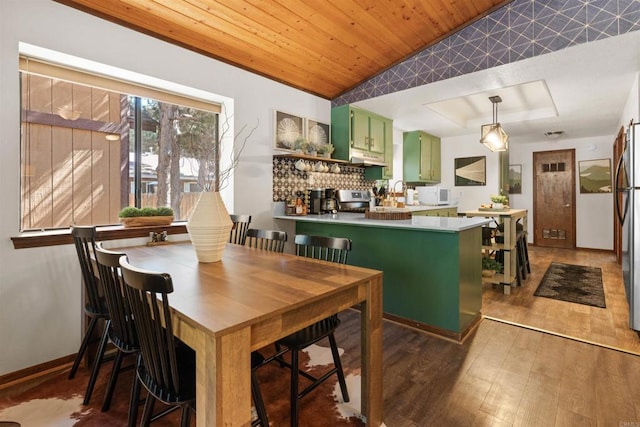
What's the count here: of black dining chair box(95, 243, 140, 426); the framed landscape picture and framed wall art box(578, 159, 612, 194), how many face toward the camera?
2

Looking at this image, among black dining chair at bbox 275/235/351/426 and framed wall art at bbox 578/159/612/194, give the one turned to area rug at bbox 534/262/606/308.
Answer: the framed wall art

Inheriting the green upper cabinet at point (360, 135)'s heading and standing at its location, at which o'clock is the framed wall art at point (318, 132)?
The framed wall art is roughly at 4 o'clock from the green upper cabinet.

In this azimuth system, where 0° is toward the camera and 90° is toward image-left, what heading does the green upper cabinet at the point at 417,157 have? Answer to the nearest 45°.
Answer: approximately 315°

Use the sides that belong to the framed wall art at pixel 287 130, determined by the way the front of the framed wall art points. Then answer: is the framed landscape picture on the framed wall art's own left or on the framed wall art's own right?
on the framed wall art's own left

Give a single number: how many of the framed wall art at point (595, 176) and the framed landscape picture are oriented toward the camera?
2

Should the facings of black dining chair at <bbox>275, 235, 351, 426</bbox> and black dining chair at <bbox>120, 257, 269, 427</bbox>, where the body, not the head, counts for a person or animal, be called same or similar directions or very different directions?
very different directions

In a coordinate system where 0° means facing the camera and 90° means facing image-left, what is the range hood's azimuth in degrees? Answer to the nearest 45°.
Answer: approximately 315°

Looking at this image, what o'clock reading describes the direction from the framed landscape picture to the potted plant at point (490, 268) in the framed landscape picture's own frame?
The potted plant is roughly at 12 o'clock from the framed landscape picture.

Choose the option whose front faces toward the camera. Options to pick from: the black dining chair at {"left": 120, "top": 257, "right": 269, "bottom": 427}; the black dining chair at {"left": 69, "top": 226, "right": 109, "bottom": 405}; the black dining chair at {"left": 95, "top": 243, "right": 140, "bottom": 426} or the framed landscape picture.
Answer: the framed landscape picture
